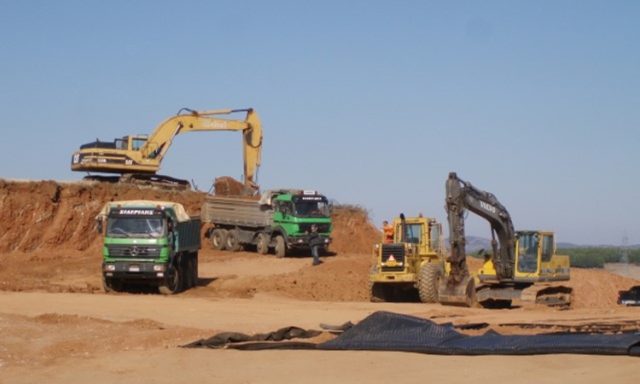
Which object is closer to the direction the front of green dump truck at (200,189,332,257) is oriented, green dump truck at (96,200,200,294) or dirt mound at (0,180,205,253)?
the green dump truck

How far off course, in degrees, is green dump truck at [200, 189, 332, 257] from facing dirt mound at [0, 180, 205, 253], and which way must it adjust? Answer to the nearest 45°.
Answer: approximately 135° to its right

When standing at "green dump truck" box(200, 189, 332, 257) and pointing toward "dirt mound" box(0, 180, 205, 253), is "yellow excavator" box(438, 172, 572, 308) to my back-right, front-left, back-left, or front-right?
back-left

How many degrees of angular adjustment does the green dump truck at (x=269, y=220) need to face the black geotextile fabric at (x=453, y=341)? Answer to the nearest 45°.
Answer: approximately 45° to its right

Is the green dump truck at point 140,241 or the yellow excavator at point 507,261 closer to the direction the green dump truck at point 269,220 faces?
the yellow excavator

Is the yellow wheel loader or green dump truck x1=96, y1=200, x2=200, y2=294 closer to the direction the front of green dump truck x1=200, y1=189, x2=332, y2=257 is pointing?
the yellow wheel loader

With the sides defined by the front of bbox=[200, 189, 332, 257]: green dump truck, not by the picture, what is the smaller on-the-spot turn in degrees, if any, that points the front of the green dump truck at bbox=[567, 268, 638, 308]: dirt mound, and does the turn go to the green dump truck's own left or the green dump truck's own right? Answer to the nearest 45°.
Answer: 0° — it already faces it

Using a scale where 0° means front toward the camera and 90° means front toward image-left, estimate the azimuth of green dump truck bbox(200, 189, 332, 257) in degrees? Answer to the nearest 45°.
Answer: approximately 315°

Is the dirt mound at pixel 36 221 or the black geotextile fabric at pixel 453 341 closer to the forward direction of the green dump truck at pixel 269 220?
the black geotextile fabric

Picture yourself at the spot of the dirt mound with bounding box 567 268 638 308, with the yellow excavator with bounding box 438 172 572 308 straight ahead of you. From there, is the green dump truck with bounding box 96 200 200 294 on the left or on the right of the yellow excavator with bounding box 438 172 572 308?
right

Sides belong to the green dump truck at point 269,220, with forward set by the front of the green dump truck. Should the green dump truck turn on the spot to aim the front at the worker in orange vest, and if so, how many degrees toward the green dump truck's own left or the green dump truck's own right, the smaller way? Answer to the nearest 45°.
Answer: approximately 45° to the green dump truck's own right
